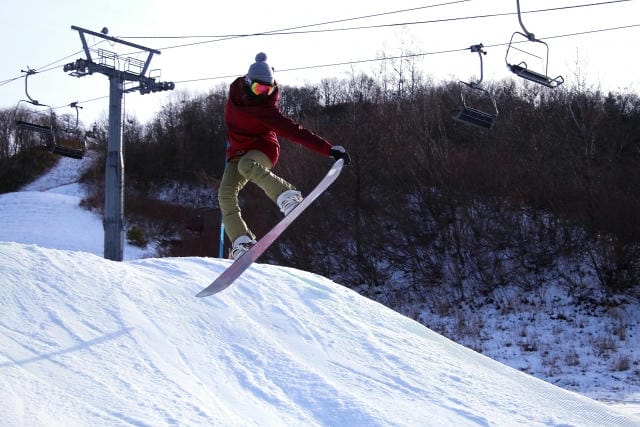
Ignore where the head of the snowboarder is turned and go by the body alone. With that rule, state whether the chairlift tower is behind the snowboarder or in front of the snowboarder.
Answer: behind

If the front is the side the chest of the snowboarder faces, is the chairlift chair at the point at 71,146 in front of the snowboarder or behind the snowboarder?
behind

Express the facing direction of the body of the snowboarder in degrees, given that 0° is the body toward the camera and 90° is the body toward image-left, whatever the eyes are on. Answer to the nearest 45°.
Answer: approximately 315°

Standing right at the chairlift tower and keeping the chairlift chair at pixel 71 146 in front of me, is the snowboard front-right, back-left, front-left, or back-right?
back-left
